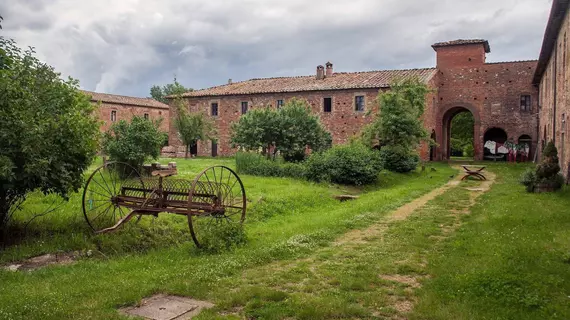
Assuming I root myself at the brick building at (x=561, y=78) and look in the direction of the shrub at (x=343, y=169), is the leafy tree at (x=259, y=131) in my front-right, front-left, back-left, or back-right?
front-right

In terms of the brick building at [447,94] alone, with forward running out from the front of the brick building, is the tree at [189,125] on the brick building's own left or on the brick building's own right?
on the brick building's own right

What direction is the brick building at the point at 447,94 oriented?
toward the camera

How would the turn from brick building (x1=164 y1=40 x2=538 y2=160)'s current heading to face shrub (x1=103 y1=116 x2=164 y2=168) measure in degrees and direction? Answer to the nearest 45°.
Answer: approximately 45° to its right

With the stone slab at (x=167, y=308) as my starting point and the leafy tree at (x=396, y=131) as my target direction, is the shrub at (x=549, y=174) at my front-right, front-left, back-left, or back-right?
front-right

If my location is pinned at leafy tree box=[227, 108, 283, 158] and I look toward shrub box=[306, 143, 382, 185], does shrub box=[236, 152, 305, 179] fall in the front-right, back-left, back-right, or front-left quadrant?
front-right

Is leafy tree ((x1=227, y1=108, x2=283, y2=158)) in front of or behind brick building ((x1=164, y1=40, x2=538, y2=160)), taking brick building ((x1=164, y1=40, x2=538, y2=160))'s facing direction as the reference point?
in front

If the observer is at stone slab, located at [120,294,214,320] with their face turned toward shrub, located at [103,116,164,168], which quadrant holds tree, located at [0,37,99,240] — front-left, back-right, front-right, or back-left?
front-left

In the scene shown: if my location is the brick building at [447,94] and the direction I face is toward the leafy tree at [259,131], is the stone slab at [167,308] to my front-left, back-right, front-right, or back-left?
front-left

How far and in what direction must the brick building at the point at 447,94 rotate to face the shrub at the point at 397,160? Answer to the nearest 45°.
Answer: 0° — it already faces it

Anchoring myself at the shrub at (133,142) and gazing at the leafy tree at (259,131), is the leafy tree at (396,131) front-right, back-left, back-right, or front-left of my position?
front-right
